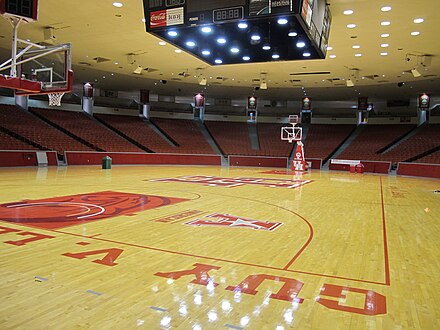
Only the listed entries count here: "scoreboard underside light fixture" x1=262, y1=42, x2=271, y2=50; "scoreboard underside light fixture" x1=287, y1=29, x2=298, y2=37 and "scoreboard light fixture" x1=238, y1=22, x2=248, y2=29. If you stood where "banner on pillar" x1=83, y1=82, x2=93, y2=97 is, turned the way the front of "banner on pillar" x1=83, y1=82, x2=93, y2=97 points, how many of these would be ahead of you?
3

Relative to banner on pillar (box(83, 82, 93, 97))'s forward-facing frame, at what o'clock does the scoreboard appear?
The scoreboard is roughly at 12 o'clock from the banner on pillar.

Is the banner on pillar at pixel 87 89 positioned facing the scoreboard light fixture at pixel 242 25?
yes

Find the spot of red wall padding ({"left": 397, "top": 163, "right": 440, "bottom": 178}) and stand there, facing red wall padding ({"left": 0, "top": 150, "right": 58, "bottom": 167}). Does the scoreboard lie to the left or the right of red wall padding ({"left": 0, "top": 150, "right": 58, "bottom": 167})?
left

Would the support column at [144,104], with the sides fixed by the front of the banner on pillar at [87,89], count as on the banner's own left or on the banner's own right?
on the banner's own left
